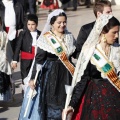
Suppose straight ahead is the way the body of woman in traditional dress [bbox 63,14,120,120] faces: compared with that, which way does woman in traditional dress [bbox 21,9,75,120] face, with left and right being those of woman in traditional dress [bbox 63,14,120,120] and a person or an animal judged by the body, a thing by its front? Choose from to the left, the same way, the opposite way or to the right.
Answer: the same way

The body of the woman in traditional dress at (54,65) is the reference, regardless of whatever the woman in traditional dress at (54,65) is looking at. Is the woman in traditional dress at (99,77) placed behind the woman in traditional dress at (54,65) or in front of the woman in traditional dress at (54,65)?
in front

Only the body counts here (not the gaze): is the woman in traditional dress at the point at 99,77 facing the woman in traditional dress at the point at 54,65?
no

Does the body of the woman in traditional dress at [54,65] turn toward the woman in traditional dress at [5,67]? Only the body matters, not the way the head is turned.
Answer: no

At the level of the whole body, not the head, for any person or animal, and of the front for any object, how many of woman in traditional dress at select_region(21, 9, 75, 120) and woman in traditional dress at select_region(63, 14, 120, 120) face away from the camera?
0

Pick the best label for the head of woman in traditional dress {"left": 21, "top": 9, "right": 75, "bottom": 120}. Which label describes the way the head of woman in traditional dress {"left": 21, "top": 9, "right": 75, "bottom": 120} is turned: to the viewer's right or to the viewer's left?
to the viewer's right

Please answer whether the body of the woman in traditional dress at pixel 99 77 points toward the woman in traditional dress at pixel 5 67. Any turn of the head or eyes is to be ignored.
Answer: no
